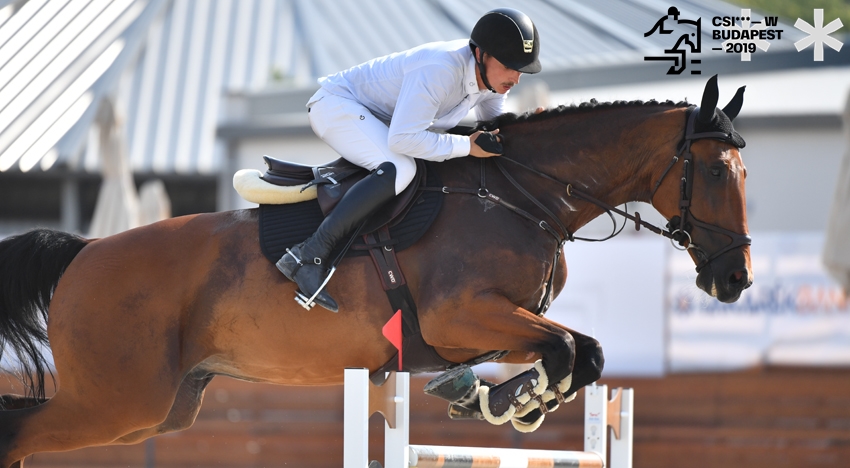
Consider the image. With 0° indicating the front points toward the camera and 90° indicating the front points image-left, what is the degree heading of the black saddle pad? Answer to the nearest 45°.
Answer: approximately 270°

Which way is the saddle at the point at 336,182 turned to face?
to the viewer's right

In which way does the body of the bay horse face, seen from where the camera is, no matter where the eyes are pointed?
to the viewer's right
